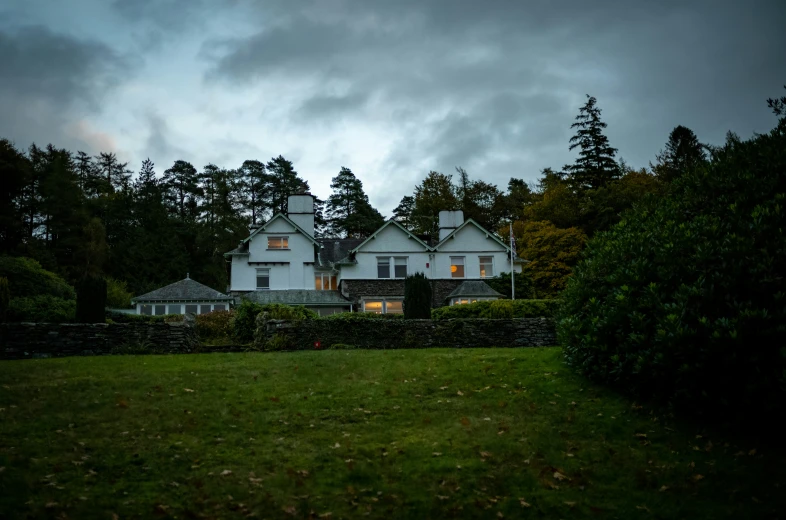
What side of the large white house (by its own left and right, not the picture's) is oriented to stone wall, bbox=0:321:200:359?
front

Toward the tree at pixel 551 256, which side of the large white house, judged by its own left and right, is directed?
left

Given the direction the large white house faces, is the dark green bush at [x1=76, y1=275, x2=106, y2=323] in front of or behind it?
in front

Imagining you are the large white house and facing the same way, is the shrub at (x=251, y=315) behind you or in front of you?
in front

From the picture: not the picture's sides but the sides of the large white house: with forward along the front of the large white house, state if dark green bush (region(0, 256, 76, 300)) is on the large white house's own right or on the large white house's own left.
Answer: on the large white house's own right

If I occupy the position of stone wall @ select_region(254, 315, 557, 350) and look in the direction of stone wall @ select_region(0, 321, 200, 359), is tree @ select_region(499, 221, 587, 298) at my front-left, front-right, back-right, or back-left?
back-right

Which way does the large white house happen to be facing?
toward the camera

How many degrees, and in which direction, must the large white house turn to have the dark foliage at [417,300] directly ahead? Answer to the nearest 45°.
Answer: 0° — it already faces it

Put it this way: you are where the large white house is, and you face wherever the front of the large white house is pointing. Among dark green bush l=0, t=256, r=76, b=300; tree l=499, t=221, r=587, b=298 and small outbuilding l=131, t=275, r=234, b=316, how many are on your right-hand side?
2

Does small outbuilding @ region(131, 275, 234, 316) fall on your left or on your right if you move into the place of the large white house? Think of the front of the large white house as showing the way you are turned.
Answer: on your right

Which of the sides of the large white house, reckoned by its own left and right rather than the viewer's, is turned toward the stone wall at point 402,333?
front
